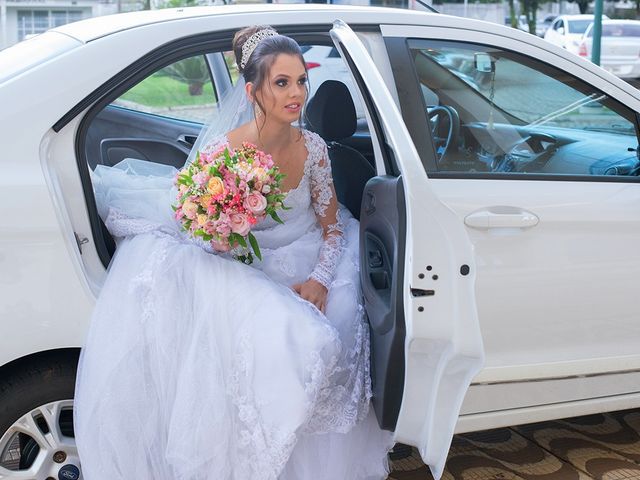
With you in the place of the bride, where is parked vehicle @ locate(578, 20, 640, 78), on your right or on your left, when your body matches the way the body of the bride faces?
on your left

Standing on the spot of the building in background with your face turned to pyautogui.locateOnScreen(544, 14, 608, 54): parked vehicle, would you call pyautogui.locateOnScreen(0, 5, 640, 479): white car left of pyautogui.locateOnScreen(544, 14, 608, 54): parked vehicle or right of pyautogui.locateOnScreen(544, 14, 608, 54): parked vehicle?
right

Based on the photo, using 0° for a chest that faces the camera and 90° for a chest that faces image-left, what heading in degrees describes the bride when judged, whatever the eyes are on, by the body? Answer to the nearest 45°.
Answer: approximately 315°
